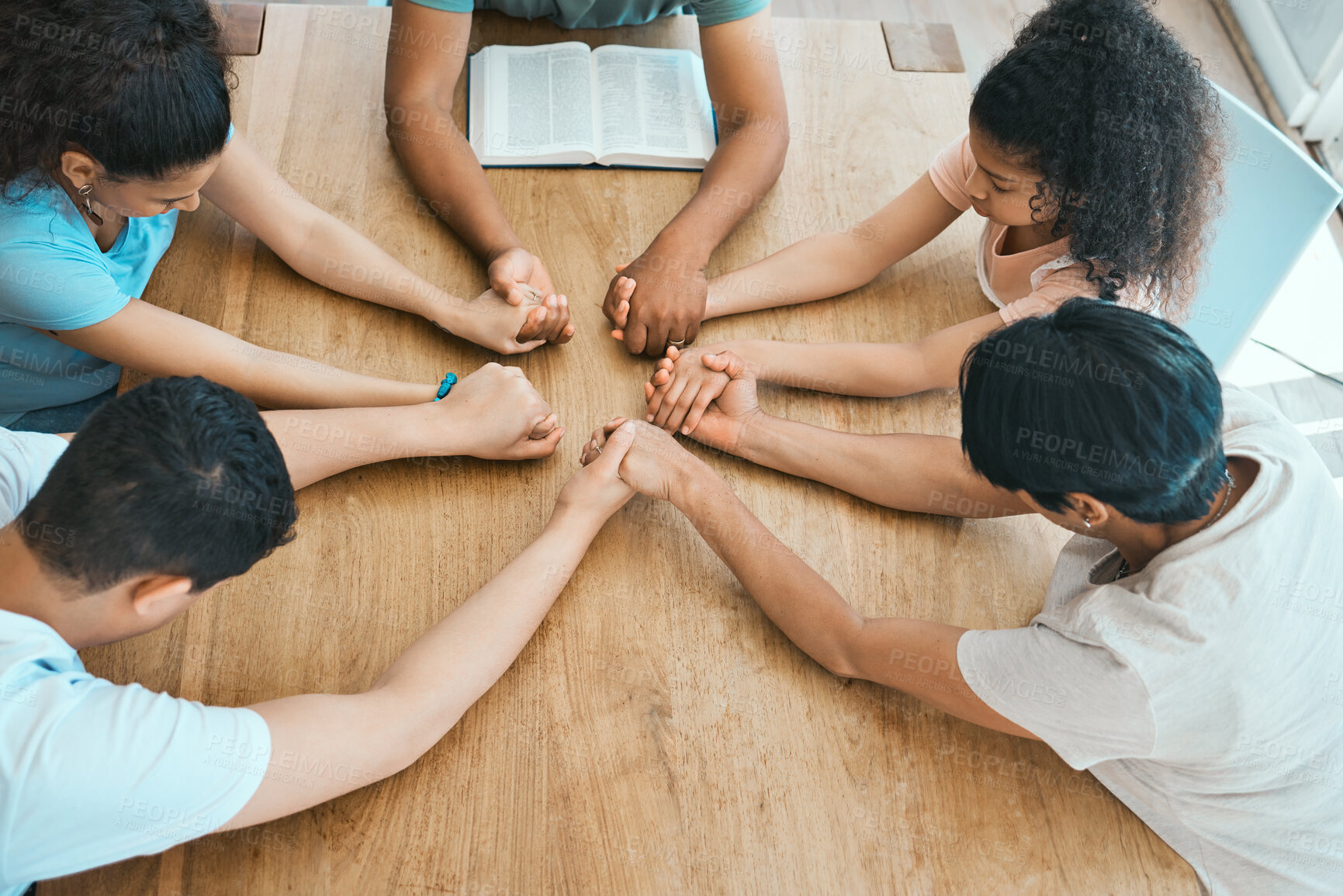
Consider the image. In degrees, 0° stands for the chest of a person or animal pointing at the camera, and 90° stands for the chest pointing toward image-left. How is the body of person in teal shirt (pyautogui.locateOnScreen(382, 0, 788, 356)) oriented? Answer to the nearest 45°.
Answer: approximately 0°

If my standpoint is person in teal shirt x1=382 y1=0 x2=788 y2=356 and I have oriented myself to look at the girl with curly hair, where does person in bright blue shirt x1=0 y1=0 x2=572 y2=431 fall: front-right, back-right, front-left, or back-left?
back-right

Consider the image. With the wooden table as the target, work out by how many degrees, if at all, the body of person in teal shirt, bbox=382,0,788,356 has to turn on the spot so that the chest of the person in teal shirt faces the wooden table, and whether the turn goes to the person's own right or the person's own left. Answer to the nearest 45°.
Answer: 0° — they already face it
